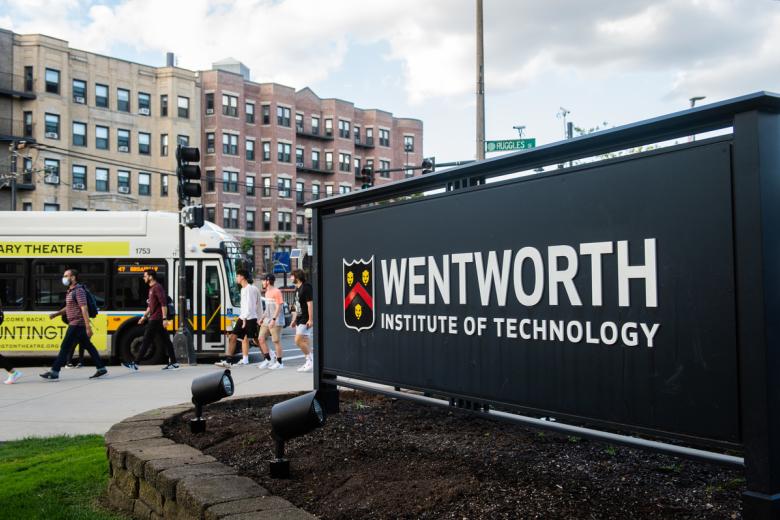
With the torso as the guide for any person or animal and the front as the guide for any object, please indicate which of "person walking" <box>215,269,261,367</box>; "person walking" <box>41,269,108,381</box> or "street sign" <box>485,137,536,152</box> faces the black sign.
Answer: the street sign

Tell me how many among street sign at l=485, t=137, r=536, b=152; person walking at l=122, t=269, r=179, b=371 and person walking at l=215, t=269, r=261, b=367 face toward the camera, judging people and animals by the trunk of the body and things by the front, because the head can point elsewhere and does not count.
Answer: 1

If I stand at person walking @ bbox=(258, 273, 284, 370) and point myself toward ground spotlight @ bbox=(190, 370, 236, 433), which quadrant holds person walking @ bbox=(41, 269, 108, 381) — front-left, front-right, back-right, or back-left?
front-right

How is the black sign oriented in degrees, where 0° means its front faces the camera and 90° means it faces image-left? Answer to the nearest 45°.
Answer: approximately 45°

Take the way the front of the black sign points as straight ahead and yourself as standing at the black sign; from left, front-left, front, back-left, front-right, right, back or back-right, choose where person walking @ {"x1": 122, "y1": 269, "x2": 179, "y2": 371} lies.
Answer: right

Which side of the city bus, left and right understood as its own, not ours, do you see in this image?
right

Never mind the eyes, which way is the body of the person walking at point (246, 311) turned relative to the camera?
to the viewer's left

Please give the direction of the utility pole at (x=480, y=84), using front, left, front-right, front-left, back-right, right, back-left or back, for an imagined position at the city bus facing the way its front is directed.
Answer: front

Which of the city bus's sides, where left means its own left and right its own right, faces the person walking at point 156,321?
right

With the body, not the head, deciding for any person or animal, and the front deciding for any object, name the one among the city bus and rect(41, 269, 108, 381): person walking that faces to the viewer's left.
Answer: the person walking

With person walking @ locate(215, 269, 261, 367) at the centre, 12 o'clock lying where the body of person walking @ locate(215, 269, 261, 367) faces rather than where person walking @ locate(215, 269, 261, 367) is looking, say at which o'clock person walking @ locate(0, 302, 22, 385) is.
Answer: person walking @ locate(0, 302, 22, 385) is roughly at 11 o'clock from person walking @ locate(215, 269, 261, 367).

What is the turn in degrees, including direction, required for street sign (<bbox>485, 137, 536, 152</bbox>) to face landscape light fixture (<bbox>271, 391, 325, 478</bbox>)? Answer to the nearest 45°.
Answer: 0° — it already faces it

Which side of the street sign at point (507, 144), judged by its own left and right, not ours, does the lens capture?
front
